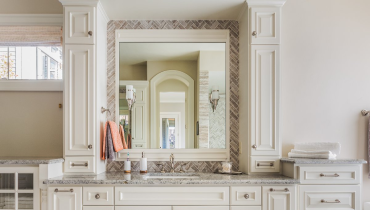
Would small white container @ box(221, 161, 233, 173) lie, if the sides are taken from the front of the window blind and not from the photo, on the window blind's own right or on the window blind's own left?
on the window blind's own left

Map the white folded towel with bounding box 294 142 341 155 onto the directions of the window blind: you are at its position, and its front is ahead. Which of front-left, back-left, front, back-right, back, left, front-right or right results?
front-left

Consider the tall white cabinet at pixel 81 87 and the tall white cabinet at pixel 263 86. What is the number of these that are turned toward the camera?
2

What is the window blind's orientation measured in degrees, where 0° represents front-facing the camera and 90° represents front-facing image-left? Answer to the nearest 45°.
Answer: approximately 0°
